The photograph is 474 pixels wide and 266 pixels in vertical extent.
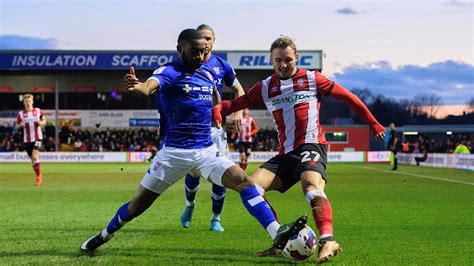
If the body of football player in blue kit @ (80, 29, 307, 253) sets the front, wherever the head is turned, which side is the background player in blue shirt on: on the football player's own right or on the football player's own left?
on the football player's own left

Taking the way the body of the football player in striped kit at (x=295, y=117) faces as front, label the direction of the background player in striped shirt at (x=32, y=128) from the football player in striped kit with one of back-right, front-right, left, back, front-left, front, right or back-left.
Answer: back-right

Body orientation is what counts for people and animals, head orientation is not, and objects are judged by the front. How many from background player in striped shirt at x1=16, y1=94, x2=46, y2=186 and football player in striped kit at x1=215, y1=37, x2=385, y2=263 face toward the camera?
2

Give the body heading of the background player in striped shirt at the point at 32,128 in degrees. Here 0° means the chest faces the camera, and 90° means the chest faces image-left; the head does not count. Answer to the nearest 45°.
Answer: approximately 0°

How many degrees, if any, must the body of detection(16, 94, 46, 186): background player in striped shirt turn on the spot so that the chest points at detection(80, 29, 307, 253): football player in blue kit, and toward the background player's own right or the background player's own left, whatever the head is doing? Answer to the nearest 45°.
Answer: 0° — they already face them

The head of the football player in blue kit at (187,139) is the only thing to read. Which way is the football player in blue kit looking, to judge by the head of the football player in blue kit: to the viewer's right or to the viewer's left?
to the viewer's right

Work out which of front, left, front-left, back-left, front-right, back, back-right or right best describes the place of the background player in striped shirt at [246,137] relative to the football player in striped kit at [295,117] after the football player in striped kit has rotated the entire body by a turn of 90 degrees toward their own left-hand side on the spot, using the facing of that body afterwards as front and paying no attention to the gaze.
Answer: left

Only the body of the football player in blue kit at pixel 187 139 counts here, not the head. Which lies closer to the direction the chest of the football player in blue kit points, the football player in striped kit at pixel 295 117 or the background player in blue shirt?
the football player in striped kit
